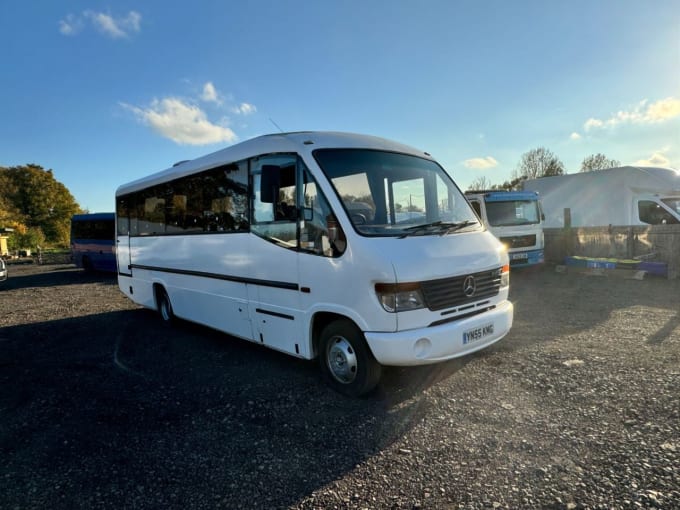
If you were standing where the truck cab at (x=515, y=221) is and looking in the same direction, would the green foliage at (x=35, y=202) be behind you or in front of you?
behind

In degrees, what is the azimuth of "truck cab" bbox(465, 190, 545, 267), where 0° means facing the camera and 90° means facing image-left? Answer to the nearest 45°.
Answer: approximately 315°

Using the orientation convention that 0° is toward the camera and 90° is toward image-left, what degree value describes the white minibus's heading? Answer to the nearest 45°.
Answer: approximately 315°

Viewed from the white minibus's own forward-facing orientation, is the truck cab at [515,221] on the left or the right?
on its left

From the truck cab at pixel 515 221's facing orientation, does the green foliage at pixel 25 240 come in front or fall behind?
behind

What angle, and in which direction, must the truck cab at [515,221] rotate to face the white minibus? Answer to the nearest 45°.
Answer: approximately 45° to its right

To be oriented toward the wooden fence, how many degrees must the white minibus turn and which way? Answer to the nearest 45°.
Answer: approximately 90° to its left

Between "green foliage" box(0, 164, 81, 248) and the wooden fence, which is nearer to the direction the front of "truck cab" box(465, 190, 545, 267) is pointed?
the wooden fence
